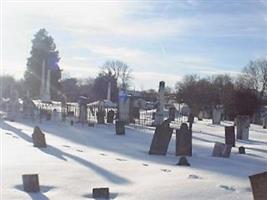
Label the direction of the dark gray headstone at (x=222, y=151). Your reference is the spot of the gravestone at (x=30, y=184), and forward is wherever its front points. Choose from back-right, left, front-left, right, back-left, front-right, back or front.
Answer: back-left

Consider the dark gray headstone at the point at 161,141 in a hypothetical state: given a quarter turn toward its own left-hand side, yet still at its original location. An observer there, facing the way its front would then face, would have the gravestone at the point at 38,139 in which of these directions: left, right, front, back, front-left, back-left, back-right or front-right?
back

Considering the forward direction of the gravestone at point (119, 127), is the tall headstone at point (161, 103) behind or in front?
behind

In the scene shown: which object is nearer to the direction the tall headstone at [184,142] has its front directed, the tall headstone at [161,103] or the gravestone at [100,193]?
the gravestone

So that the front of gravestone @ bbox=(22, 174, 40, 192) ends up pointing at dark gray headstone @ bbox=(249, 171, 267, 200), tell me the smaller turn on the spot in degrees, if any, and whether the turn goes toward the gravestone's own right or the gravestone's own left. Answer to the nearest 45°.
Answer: approximately 45° to the gravestone's own left

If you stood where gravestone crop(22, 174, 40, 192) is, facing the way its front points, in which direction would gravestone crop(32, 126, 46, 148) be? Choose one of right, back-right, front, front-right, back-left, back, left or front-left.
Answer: back

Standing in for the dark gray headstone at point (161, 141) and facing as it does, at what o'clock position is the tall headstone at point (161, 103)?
The tall headstone is roughly at 6 o'clock from the dark gray headstone.

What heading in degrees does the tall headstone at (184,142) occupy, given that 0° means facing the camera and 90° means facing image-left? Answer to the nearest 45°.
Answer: approximately 0°
